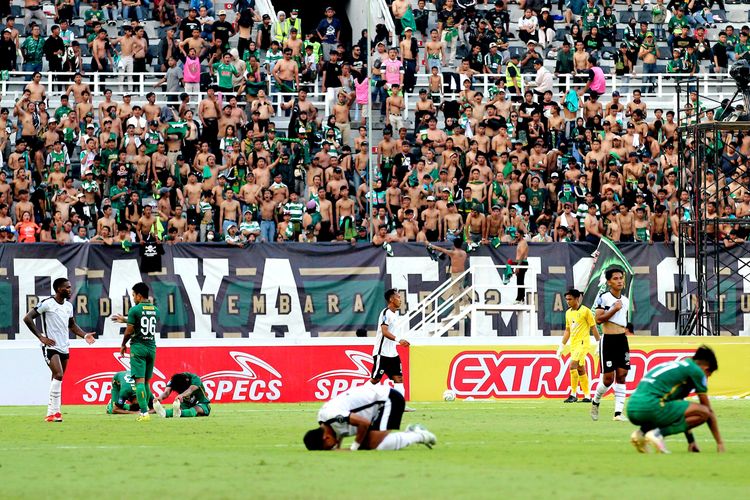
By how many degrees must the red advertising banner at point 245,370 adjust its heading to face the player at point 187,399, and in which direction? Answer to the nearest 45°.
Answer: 0° — it already faces them

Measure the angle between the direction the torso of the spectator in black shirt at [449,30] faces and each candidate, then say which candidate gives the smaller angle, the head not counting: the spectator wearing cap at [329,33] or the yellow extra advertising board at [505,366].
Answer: the yellow extra advertising board

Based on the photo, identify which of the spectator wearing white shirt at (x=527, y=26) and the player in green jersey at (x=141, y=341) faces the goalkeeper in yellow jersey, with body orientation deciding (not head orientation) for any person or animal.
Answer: the spectator wearing white shirt

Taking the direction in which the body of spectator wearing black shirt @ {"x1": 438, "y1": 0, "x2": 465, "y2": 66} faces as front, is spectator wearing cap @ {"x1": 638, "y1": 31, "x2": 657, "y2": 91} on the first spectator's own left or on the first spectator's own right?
on the first spectator's own left

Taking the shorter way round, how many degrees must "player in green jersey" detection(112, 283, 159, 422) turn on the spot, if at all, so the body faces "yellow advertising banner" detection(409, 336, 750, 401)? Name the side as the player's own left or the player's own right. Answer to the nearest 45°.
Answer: approximately 90° to the player's own right

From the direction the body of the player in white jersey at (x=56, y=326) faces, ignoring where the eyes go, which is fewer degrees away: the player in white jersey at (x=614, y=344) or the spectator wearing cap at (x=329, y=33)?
the player in white jersey
